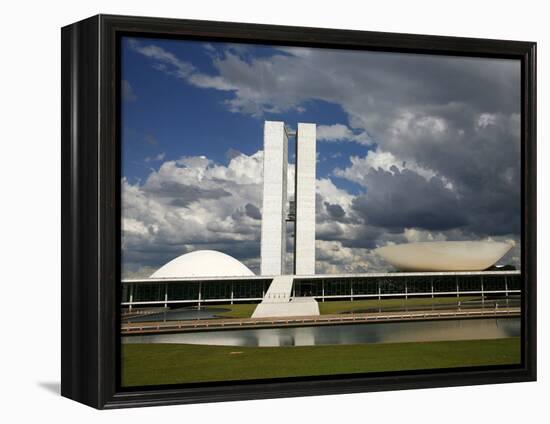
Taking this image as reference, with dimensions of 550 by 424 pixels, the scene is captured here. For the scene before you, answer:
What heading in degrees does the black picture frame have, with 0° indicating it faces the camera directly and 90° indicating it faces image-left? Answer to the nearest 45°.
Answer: approximately 315°
